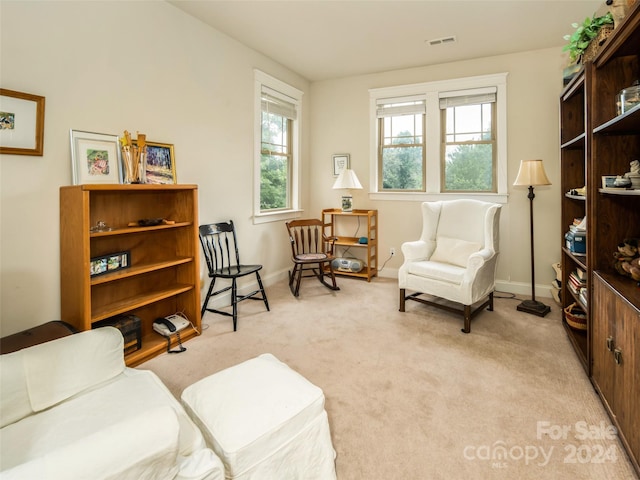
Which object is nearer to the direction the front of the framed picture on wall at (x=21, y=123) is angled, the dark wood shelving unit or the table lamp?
the dark wood shelving unit

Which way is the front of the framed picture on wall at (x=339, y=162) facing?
toward the camera

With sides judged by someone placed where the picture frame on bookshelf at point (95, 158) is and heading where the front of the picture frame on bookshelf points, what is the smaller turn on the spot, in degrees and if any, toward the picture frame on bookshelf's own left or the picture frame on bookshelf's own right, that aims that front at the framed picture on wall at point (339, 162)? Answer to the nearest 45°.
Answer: approximately 90° to the picture frame on bookshelf's own left

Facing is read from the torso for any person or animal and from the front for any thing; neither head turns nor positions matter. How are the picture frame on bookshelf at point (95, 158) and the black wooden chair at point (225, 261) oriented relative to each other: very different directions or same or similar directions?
same or similar directions

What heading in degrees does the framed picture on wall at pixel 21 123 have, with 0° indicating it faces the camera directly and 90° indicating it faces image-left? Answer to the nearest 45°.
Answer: approximately 315°

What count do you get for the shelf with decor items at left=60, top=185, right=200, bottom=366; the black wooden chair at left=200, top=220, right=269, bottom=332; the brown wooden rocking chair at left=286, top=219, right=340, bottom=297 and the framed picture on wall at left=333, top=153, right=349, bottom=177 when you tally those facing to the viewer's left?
0

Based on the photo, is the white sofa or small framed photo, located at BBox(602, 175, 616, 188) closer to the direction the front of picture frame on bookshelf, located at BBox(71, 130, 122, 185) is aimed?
the small framed photo

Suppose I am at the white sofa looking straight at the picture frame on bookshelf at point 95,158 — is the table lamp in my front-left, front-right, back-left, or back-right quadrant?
front-right

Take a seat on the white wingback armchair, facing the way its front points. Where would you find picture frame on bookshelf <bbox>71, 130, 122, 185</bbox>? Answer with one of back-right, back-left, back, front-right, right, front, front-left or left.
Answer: front

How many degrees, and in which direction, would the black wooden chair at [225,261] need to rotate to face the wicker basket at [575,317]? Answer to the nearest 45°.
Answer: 0° — it already faces it

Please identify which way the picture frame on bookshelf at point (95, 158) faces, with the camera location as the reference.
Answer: facing the viewer and to the right of the viewer
